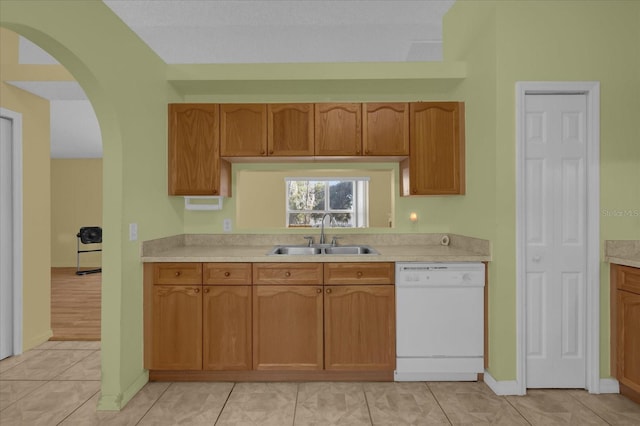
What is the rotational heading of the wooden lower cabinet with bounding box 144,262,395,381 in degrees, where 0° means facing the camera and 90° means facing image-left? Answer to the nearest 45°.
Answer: approximately 0°

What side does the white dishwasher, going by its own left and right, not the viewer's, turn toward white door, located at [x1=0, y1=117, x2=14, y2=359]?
right

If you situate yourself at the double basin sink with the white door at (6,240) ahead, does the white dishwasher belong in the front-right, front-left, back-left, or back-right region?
back-left

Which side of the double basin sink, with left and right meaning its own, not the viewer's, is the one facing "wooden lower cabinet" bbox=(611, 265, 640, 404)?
left

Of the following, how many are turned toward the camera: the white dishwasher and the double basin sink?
2

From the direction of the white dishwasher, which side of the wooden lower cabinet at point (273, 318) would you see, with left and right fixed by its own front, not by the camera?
left

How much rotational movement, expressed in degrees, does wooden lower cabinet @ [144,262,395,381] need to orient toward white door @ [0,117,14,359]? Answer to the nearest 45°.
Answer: approximately 90° to its right
